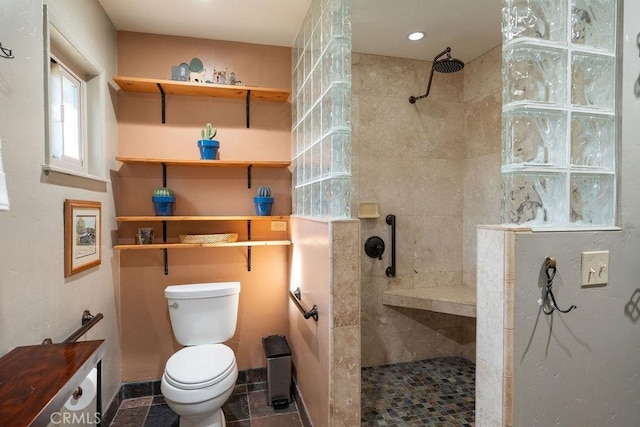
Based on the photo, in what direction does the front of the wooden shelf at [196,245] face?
toward the camera

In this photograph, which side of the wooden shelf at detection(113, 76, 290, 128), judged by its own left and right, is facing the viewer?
front

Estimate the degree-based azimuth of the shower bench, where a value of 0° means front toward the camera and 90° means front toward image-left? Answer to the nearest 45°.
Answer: approximately 45°

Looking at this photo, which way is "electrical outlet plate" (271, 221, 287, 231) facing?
toward the camera

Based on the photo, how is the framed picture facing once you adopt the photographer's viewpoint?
facing the viewer and to the right of the viewer

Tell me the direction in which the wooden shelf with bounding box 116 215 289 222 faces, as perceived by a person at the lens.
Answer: facing the viewer

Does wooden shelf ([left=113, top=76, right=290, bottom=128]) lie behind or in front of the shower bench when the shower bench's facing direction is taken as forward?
in front

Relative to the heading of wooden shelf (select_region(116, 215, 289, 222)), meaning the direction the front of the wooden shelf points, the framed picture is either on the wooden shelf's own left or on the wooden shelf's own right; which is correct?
on the wooden shelf's own right

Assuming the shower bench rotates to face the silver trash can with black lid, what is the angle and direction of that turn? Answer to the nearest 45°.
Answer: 0° — it already faces it

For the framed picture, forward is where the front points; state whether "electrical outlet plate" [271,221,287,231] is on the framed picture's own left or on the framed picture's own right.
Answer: on the framed picture's own left

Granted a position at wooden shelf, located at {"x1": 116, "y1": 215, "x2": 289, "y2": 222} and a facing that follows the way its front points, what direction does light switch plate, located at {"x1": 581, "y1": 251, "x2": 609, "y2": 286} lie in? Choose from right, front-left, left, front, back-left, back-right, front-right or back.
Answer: front-left

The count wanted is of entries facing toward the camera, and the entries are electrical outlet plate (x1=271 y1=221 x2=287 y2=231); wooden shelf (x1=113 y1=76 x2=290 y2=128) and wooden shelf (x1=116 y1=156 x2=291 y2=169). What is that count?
3

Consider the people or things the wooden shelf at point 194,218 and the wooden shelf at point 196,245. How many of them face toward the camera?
2
